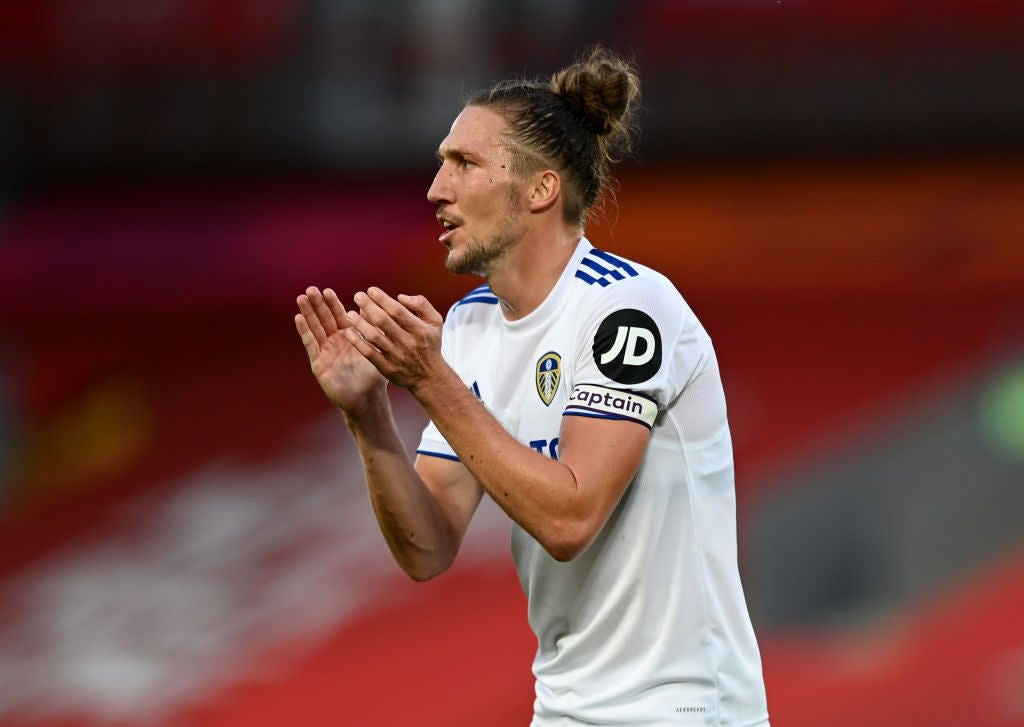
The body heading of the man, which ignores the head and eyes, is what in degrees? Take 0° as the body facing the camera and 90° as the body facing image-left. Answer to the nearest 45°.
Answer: approximately 45°

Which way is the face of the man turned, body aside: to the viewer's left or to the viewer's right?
to the viewer's left
